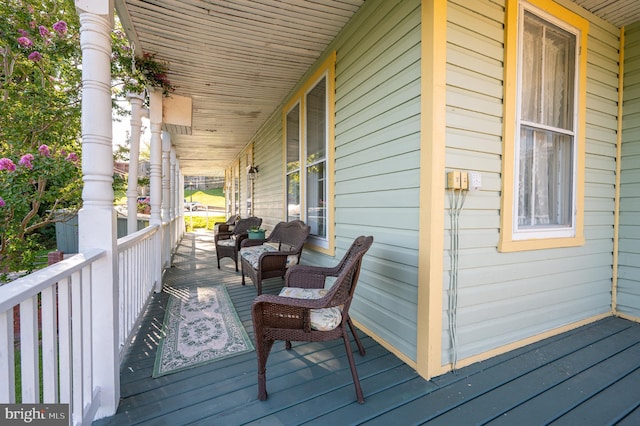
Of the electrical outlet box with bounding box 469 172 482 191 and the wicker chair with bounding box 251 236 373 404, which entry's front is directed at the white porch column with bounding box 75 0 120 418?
the wicker chair

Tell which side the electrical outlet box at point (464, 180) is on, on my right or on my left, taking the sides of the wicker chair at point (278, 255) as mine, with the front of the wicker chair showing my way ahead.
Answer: on my left

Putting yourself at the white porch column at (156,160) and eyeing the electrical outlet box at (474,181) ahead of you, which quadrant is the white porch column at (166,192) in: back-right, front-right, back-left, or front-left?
back-left

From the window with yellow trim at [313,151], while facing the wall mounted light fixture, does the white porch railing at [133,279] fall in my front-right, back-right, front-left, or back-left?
back-left

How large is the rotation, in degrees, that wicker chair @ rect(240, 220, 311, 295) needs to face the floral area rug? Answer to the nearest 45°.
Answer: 0° — it already faces it

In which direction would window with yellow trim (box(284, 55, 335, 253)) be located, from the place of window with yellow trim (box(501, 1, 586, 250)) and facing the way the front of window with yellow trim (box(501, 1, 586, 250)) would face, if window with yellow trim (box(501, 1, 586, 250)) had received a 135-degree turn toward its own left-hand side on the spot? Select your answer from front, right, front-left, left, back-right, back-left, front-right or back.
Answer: left

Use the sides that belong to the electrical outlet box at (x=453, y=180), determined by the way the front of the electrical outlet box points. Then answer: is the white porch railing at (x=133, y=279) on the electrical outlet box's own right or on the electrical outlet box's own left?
on the electrical outlet box's own right

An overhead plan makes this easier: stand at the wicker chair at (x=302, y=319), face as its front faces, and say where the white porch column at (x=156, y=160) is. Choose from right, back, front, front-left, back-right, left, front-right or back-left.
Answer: front-right

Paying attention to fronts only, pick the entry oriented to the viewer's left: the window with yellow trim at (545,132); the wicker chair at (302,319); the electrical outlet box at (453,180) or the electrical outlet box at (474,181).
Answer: the wicker chair

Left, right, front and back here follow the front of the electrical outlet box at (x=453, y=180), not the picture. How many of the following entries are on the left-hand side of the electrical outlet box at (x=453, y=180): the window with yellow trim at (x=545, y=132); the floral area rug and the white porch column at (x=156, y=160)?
1

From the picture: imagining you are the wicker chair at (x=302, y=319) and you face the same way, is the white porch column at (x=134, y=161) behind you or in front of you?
in front

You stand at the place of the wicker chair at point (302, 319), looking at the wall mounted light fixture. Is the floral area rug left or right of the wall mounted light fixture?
left

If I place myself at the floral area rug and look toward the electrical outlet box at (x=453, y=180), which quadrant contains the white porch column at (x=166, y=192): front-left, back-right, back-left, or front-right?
back-left

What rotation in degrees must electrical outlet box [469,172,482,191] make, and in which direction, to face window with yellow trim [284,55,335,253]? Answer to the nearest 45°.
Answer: approximately 180°

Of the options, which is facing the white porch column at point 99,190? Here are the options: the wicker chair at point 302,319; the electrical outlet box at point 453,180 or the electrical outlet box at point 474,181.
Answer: the wicker chair
